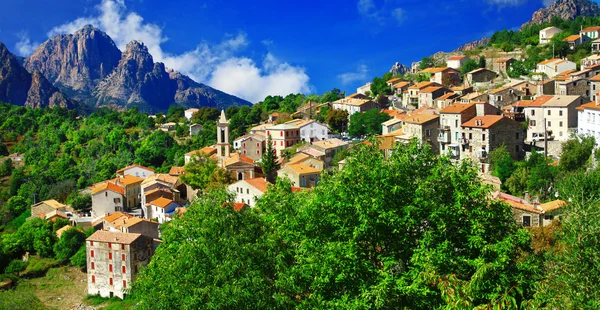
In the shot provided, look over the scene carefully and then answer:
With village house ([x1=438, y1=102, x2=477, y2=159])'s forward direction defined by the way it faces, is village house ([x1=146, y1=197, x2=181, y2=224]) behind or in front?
in front

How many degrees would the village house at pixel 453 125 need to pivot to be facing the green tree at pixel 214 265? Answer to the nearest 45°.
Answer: approximately 45° to its left

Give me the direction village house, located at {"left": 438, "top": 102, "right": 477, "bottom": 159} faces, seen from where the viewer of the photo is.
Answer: facing the viewer and to the left of the viewer

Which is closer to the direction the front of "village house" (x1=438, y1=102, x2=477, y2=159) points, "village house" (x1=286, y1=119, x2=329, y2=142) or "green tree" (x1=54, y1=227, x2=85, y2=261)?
the green tree

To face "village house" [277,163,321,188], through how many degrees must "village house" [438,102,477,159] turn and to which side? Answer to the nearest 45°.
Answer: approximately 45° to its right

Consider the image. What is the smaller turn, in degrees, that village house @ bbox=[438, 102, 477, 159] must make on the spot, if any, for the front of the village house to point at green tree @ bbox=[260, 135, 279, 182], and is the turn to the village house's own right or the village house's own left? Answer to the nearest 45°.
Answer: approximately 45° to the village house's own right

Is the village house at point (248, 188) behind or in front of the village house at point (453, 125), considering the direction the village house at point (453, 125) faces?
in front

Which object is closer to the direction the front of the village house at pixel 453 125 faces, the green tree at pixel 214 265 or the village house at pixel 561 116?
the green tree

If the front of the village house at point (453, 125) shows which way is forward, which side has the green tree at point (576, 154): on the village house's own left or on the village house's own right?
on the village house's own left

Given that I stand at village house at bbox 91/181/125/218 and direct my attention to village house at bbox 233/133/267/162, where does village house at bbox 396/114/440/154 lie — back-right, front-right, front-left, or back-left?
front-right

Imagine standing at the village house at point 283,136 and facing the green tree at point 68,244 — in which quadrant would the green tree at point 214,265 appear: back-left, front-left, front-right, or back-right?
front-left
